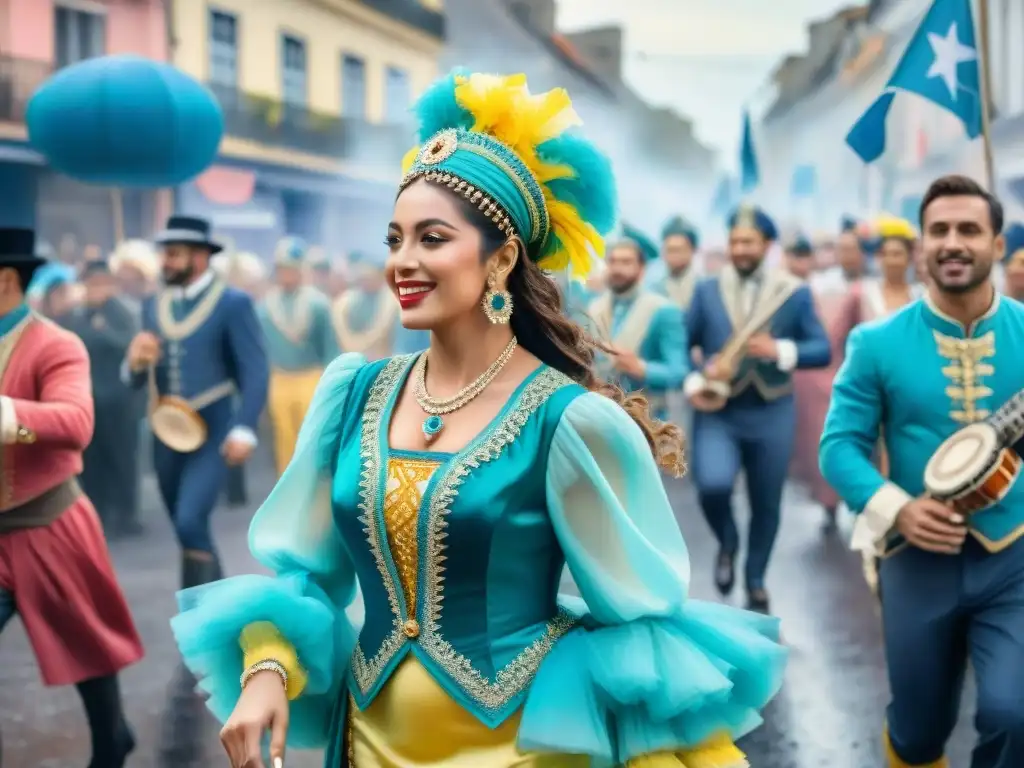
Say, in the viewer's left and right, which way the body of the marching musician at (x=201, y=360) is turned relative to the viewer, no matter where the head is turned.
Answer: facing the viewer and to the left of the viewer

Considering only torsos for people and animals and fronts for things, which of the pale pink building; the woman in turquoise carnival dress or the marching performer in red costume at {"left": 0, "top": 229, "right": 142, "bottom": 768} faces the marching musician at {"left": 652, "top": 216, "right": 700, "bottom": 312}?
the pale pink building

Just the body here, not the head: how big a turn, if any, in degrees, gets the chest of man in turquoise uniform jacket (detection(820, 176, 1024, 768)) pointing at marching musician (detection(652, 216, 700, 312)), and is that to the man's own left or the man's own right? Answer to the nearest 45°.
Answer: approximately 180°

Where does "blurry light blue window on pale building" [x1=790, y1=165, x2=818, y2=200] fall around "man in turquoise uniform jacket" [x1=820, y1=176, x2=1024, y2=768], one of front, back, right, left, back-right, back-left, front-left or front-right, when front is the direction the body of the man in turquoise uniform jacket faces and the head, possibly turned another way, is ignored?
back

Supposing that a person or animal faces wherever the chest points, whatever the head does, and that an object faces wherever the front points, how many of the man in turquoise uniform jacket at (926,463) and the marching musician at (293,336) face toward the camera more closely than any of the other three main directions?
2

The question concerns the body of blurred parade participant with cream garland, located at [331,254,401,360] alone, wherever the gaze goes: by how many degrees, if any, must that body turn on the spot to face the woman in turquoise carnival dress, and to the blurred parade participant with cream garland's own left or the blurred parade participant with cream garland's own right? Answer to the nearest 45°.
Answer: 0° — they already face them

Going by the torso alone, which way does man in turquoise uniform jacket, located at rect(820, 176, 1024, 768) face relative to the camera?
toward the camera

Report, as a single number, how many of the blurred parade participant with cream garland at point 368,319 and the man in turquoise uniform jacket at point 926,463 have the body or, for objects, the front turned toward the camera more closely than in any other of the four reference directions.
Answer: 2

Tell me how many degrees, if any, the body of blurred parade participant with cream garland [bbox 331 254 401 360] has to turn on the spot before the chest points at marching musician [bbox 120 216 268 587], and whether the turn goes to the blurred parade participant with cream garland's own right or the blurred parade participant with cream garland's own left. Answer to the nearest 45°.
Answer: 0° — they already face them

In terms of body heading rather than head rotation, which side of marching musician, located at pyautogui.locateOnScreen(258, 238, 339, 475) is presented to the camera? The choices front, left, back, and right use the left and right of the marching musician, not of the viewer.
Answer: front

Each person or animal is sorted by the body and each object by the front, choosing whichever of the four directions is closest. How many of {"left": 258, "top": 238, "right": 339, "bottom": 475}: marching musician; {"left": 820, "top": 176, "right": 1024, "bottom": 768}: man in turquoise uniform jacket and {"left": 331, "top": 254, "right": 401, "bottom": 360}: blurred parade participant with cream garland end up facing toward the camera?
3

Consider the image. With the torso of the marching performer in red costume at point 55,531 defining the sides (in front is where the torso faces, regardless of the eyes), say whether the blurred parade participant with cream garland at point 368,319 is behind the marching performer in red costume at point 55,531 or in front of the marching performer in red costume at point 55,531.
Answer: behind

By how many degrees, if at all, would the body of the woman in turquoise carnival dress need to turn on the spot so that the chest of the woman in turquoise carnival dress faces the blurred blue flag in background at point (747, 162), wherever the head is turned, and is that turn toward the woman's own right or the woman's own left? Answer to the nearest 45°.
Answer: approximately 135° to the woman's own right

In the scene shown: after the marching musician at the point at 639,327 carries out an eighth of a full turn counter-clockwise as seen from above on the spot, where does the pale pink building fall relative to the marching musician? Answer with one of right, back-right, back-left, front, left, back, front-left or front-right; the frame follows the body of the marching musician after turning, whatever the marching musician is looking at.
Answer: back-right

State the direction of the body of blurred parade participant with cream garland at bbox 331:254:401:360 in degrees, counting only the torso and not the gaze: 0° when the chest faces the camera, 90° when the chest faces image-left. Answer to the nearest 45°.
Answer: approximately 0°
